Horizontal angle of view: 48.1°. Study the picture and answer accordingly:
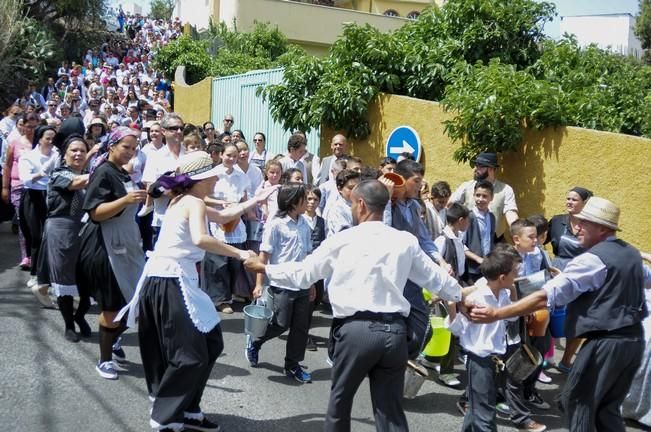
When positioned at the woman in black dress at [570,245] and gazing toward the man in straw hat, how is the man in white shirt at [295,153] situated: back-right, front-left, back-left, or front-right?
back-right

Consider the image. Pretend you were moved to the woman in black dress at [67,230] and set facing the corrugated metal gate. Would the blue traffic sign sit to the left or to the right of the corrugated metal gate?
right

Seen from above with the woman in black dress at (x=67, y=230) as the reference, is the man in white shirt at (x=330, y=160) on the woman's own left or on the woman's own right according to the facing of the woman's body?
on the woman's own left

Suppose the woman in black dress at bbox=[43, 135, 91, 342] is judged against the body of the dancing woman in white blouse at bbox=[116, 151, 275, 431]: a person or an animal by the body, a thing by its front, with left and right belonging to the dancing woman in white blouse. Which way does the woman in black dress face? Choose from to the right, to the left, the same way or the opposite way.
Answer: to the right

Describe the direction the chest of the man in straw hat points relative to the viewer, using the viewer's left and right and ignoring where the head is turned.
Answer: facing away from the viewer and to the left of the viewer

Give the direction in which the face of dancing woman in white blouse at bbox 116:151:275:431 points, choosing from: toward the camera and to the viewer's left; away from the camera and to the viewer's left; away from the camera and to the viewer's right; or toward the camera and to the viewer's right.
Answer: away from the camera and to the viewer's right

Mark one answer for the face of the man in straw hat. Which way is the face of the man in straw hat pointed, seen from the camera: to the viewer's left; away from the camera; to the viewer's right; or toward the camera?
to the viewer's left

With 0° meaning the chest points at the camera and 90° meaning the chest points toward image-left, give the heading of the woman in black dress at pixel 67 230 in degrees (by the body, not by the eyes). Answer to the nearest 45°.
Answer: approximately 315°

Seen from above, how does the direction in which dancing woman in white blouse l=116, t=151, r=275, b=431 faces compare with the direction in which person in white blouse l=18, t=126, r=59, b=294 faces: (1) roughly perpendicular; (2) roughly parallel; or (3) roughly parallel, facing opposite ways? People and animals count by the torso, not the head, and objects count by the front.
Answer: roughly perpendicular

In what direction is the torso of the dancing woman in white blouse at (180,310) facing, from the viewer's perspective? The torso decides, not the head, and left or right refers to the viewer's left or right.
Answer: facing away from the viewer and to the right of the viewer
